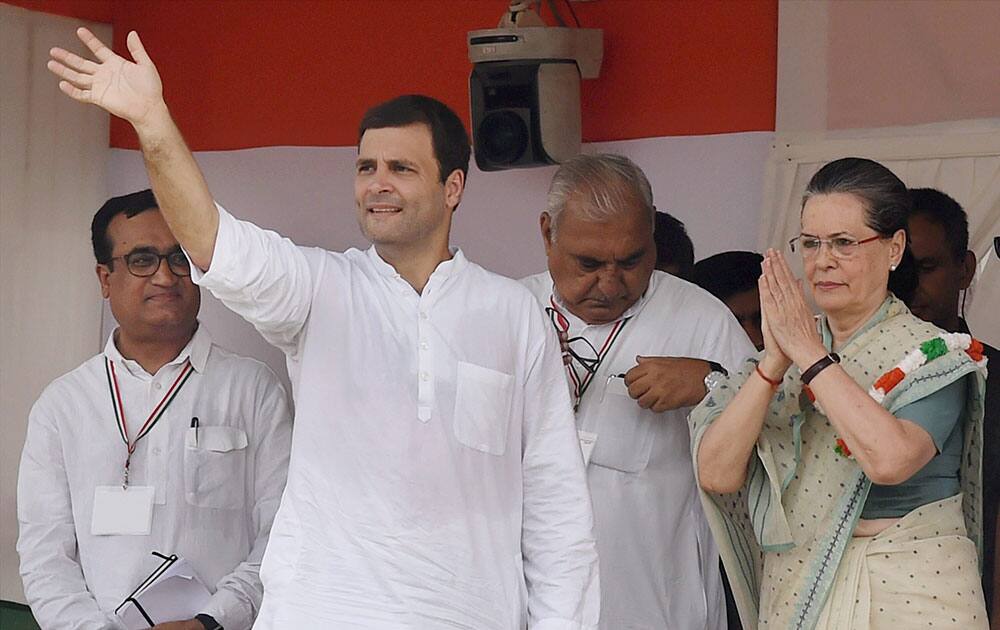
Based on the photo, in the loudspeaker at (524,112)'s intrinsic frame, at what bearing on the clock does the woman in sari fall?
The woman in sari is roughly at 10 o'clock from the loudspeaker.

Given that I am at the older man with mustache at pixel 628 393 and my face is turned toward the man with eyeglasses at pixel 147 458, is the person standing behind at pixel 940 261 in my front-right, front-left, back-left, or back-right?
back-right

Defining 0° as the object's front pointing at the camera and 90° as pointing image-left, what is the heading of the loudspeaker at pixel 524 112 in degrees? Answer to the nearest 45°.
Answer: approximately 45°

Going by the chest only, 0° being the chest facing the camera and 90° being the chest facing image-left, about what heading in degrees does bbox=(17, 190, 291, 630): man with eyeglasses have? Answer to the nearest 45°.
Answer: approximately 0°

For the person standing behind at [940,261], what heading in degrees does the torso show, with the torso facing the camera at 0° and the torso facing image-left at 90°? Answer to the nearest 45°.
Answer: approximately 45°
